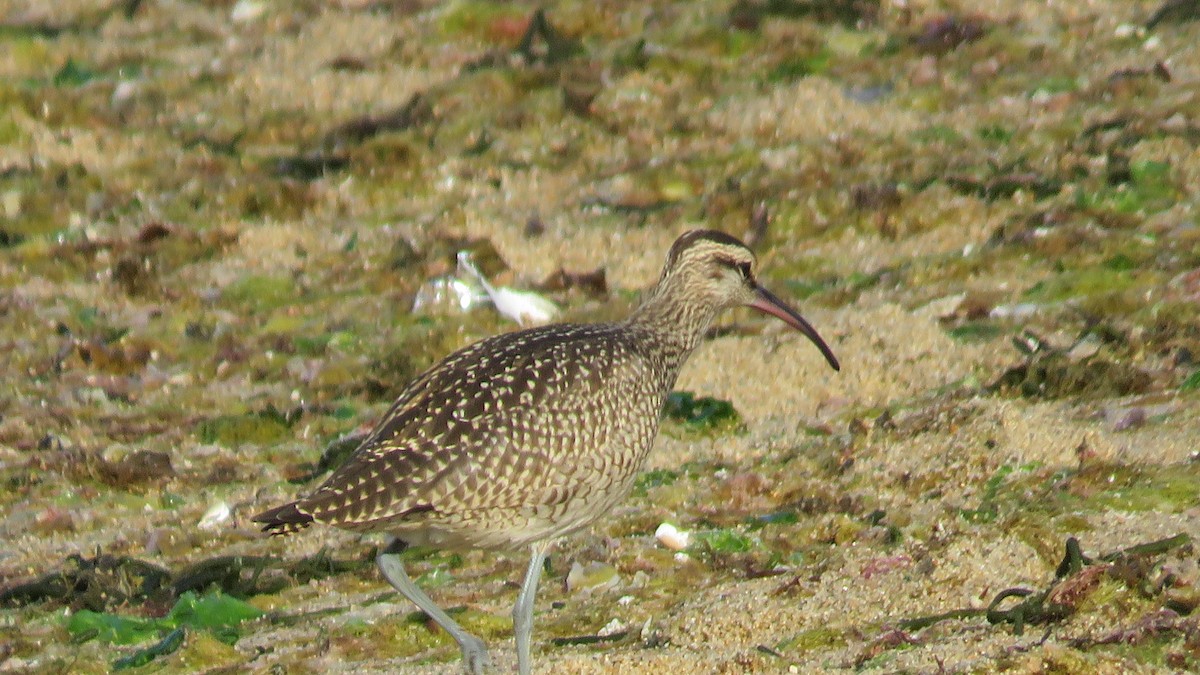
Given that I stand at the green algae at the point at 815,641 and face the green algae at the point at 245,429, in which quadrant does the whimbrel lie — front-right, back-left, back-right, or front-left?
front-left

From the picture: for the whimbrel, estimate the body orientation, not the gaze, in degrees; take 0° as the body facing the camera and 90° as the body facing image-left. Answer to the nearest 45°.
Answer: approximately 270°

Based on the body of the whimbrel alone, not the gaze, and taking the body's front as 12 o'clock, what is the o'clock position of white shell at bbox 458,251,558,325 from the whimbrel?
The white shell is roughly at 9 o'clock from the whimbrel.

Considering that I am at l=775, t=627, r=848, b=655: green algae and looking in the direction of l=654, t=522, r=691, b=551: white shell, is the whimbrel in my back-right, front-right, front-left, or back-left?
front-left

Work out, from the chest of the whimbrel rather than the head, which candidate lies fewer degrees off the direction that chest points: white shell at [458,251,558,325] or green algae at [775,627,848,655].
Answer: the green algae

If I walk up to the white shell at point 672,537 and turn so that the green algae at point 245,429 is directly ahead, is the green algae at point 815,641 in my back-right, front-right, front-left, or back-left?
back-left

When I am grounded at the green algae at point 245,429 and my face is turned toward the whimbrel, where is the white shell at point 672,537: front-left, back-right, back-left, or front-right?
front-left

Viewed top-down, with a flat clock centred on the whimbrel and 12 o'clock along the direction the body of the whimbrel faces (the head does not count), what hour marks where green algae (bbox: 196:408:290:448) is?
The green algae is roughly at 8 o'clock from the whimbrel.

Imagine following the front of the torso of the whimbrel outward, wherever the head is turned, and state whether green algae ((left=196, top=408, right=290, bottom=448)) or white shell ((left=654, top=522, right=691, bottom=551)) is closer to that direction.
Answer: the white shell

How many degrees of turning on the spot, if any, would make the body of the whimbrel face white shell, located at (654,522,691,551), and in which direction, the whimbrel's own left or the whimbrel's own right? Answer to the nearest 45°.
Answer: approximately 45° to the whimbrel's own left
